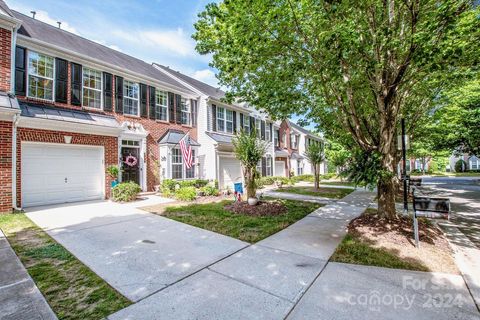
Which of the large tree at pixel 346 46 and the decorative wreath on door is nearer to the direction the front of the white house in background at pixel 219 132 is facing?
the large tree

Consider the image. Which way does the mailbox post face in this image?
to the viewer's right

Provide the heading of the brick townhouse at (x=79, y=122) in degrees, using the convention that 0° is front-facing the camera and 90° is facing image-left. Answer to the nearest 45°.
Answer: approximately 315°

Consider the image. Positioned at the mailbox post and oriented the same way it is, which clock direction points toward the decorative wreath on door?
The decorative wreath on door is roughly at 6 o'clock from the mailbox post.

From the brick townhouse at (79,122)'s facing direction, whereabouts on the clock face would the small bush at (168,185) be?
The small bush is roughly at 10 o'clock from the brick townhouse.

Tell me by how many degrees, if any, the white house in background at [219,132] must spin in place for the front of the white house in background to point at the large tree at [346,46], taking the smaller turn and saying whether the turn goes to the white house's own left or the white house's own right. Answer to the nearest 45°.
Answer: approximately 45° to the white house's own right

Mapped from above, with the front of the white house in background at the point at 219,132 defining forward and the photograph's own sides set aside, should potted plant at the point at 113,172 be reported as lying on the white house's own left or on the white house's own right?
on the white house's own right
